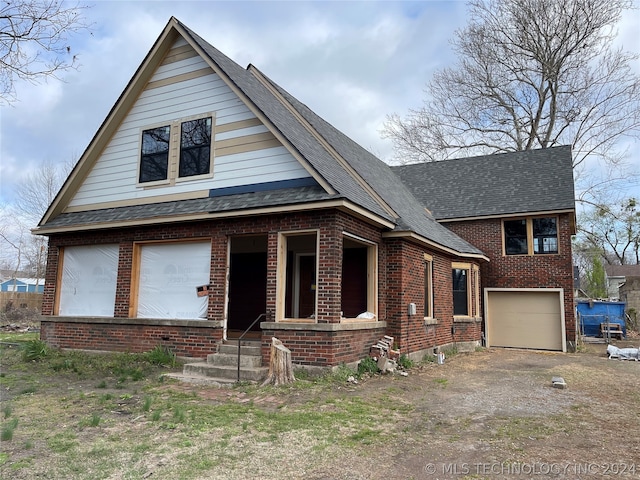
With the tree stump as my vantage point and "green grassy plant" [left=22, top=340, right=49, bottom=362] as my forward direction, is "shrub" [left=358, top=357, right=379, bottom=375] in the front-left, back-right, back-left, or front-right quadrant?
back-right

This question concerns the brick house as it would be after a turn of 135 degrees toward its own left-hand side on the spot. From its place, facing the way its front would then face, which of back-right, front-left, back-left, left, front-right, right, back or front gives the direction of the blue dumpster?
front-left

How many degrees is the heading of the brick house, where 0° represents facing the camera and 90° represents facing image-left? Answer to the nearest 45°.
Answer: approximately 45°

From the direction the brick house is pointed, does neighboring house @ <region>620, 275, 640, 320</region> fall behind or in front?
behind

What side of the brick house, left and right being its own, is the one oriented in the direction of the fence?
right

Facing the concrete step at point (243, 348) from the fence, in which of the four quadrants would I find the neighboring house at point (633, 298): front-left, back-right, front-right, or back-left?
front-left
